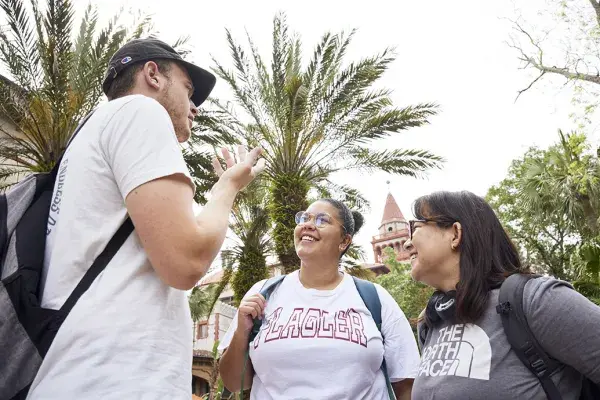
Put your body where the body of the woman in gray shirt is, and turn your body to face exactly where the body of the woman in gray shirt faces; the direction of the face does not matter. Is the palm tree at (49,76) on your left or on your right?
on your right

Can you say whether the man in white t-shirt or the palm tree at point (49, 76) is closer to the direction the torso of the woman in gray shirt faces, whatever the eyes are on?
the man in white t-shirt

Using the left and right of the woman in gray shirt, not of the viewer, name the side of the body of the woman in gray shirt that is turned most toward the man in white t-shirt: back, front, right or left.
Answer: front

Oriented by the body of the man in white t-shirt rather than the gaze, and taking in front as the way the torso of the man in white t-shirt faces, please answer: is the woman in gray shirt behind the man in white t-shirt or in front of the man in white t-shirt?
in front

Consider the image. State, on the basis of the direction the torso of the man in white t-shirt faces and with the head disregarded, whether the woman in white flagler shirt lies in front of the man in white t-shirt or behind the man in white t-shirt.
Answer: in front

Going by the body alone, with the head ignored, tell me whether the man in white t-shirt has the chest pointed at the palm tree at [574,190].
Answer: yes

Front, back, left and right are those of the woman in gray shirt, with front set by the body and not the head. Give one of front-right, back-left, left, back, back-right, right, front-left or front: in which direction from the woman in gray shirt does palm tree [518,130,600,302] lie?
back-right

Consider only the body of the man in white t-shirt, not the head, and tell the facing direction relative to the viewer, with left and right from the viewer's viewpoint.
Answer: facing away from the viewer and to the right of the viewer

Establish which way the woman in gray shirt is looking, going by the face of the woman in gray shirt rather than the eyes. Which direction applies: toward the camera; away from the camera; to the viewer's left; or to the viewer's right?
to the viewer's left

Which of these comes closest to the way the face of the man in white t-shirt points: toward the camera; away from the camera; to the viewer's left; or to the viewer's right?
to the viewer's right
